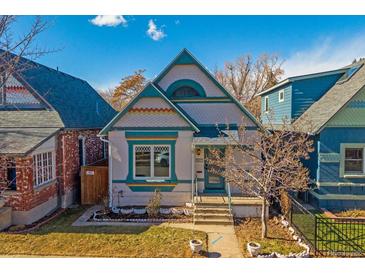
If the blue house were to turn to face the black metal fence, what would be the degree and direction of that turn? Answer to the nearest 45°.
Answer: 0° — it already faces it

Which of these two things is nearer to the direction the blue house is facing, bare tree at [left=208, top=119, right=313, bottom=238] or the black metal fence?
the black metal fence

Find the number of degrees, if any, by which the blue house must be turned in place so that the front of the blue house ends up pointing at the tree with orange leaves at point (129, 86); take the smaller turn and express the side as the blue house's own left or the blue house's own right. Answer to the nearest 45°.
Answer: approximately 135° to the blue house's own right

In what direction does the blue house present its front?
toward the camera

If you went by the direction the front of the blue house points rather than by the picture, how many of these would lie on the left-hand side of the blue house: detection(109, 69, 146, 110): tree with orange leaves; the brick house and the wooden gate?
0

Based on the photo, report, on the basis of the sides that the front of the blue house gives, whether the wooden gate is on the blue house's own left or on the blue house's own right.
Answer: on the blue house's own right

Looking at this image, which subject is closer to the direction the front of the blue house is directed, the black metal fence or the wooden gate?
the black metal fence

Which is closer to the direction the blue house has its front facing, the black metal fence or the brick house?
the black metal fence

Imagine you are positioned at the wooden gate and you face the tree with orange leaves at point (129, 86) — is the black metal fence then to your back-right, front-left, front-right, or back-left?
back-right

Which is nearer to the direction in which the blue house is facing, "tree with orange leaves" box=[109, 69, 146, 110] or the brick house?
the brick house

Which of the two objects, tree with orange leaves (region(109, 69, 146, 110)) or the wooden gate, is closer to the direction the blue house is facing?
the wooden gate

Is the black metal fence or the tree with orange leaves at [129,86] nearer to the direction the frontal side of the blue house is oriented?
the black metal fence

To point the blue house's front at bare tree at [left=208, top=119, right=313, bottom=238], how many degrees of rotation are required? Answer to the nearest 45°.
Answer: approximately 45° to its right
